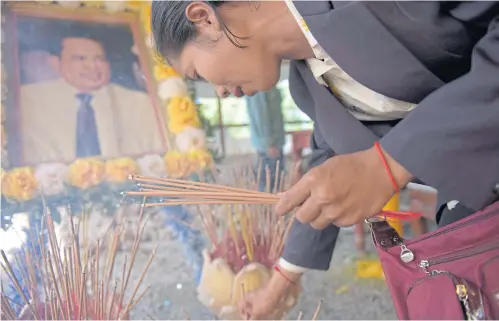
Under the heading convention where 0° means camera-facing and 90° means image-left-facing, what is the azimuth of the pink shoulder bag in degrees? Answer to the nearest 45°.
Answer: approximately 0°

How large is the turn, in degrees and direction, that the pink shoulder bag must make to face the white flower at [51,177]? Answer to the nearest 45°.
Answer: approximately 135° to its right

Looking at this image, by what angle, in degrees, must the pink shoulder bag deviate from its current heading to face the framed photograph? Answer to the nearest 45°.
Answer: approximately 135° to its right

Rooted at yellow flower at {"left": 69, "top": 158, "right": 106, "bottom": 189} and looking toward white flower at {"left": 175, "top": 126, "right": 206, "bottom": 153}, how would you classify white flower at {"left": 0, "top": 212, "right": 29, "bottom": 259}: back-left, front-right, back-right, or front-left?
back-right

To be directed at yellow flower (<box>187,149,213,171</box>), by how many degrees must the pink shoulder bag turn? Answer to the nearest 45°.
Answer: approximately 135° to its right

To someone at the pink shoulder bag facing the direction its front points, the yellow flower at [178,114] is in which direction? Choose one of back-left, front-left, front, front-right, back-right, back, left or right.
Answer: back-right

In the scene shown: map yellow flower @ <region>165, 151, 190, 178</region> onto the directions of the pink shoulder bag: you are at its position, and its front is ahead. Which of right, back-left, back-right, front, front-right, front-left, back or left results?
back-right

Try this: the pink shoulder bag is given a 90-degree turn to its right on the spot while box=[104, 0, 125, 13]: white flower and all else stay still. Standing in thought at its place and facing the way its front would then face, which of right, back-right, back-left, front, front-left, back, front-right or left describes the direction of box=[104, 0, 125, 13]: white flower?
front-right

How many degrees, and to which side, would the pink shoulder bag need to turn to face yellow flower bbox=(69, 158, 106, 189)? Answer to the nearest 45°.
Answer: approximately 135° to its right
